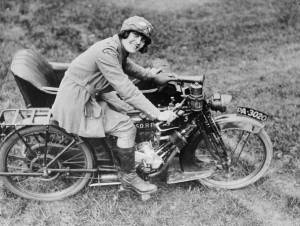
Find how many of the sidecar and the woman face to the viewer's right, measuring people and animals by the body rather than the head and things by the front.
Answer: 2

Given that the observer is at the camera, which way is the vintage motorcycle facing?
facing to the right of the viewer

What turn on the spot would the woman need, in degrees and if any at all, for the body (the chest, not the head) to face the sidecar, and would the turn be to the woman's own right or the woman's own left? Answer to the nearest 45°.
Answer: approximately 135° to the woman's own left

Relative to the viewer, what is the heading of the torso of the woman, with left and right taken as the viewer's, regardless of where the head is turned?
facing to the right of the viewer

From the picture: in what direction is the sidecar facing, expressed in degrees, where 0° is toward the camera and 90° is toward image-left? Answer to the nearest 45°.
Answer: approximately 270°

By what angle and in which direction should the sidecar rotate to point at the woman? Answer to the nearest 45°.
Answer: approximately 45° to its right
